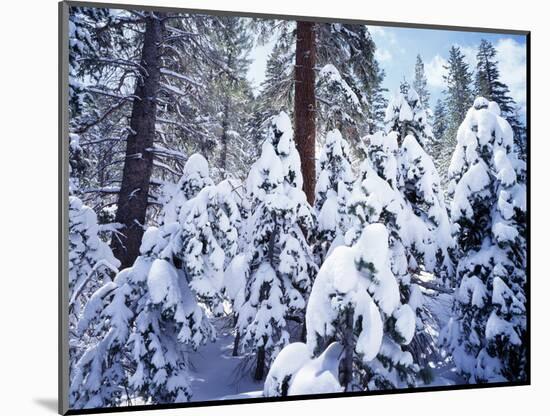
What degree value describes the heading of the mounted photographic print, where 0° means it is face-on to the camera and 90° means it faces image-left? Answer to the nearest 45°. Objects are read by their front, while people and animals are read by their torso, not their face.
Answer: approximately 315°
